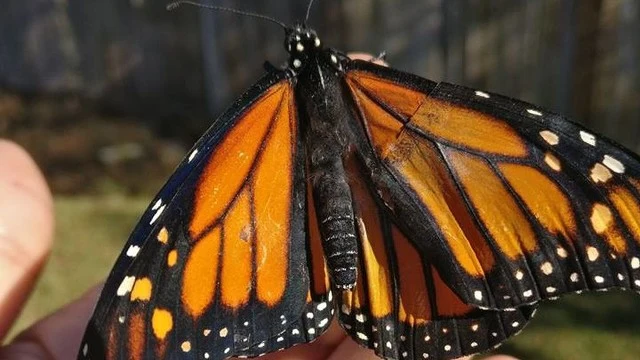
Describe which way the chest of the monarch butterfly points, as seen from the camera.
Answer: away from the camera
